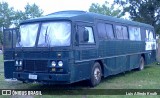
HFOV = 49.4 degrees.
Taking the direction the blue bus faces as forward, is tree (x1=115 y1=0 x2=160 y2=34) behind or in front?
behind

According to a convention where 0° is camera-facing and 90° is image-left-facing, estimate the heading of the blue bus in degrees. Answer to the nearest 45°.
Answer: approximately 45°
